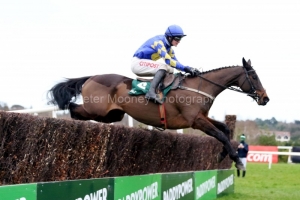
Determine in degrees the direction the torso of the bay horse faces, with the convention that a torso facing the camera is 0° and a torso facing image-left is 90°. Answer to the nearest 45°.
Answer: approximately 270°

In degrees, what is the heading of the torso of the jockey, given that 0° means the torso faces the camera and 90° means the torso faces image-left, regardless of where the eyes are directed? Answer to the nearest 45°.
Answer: approximately 270°
